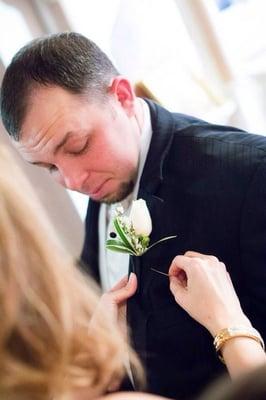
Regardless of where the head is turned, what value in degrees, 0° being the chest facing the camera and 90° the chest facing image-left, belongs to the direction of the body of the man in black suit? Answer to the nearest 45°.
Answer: approximately 45°
